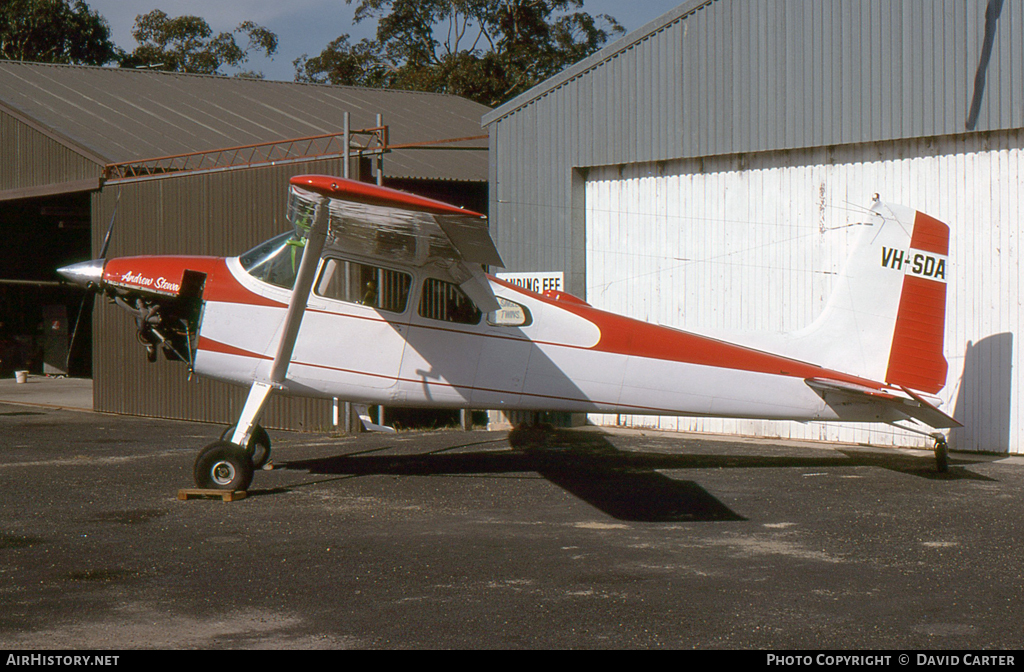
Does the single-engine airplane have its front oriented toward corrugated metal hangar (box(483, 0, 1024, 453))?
no

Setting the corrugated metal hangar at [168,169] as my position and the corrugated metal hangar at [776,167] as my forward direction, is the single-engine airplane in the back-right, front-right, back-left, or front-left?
front-right

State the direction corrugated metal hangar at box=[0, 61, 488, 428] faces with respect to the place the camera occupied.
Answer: facing the viewer and to the left of the viewer

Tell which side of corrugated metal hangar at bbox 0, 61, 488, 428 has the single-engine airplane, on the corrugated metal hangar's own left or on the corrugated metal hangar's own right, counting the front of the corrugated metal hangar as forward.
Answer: on the corrugated metal hangar's own left

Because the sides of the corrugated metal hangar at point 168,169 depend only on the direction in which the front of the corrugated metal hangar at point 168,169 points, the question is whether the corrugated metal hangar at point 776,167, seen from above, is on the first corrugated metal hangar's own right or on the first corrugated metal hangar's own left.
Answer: on the first corrugated metal hangar's own left

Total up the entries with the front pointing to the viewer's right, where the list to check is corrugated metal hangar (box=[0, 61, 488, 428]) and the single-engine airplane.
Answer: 0

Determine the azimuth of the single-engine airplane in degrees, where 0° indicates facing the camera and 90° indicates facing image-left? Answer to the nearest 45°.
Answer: approximately 90°

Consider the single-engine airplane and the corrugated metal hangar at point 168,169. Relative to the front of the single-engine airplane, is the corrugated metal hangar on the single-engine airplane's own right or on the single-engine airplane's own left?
on the single-engine airplane's own right

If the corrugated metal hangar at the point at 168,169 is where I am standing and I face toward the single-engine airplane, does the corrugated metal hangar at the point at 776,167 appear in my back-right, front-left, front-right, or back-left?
front-left
